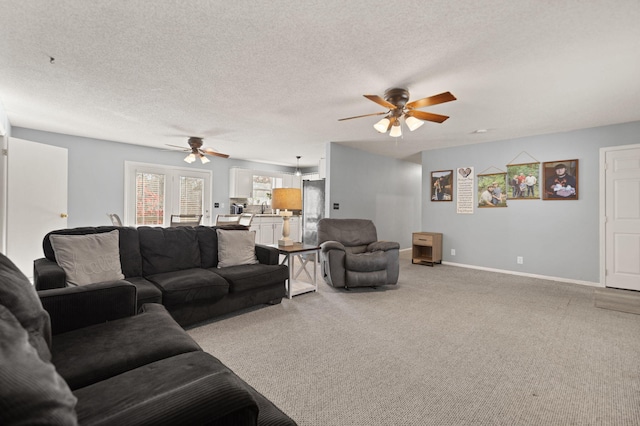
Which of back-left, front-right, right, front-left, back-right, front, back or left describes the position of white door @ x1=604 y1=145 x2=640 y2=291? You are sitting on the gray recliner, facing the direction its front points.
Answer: front-left

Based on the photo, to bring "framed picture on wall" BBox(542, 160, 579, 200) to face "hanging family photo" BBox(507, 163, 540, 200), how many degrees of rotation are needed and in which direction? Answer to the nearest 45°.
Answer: approximately 45° to its right

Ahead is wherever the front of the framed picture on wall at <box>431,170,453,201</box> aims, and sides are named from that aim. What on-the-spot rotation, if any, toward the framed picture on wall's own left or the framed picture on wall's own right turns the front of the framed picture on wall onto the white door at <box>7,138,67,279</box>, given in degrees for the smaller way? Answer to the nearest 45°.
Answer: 0° — it already faces it

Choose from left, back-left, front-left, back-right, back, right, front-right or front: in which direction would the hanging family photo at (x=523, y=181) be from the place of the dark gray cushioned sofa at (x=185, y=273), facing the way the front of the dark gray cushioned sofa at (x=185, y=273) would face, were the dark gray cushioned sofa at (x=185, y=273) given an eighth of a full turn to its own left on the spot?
front-left

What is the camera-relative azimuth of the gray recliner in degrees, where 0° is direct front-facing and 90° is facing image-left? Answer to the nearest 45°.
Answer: approximately 315°

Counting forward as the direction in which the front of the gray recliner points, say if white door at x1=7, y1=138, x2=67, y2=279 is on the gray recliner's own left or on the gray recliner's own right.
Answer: on the gray recliner's own right

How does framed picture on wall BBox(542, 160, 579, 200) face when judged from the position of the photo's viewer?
facing the viewer and to the left of the viewer

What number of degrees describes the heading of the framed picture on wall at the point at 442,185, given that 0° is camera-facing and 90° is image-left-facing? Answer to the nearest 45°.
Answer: approximately 45°

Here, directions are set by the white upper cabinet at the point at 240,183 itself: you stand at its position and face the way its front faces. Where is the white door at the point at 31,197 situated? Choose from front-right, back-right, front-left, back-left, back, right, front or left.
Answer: front-right

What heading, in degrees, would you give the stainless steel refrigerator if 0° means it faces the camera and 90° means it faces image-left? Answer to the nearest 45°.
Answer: approximately 45°
